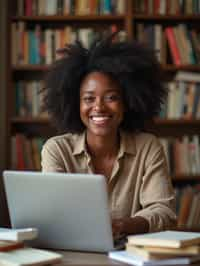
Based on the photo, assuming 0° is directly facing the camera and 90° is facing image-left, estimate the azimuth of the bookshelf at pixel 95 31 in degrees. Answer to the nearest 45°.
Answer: approximately 0°

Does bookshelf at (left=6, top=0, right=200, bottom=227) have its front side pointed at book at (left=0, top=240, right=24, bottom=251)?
yes

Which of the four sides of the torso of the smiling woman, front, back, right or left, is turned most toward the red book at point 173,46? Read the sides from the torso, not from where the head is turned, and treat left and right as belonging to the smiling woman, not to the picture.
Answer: back

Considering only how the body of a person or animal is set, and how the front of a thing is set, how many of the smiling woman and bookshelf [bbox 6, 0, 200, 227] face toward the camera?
2

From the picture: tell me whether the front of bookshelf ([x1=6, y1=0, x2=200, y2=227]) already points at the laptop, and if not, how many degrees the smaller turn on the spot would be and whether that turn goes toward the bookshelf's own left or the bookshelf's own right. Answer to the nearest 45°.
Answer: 0° — it already faces it

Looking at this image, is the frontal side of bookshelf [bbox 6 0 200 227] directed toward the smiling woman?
yes

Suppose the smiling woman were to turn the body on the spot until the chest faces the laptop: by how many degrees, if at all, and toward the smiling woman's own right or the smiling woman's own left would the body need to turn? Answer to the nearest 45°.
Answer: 0° — they already face it
